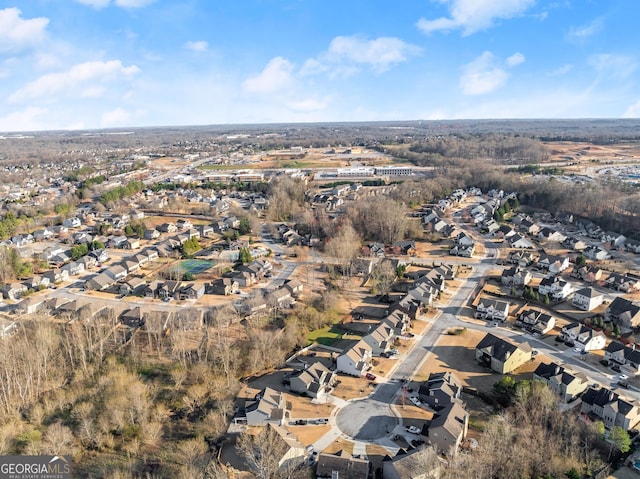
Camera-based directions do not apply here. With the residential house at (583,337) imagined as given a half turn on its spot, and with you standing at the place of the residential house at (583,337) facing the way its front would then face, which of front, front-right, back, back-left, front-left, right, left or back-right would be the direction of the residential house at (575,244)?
front-left

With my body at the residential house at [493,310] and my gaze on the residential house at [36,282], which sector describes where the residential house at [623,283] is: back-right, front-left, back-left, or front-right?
back-right

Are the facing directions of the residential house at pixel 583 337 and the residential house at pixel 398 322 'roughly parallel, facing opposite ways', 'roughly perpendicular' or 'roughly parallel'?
roughly perpendicular

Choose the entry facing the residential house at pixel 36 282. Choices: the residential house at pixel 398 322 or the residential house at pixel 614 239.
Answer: the residential house at pixel 614 239

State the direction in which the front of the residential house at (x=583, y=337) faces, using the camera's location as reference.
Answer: facing the viewer and to the left of the viewer

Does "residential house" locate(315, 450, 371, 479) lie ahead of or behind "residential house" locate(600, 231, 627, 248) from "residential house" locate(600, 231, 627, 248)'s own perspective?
ahead

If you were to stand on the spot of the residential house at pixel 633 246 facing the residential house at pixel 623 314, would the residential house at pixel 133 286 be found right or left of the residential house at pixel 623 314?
right

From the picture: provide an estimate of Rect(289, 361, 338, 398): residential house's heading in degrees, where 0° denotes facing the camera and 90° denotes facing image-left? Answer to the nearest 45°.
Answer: approximately 315°

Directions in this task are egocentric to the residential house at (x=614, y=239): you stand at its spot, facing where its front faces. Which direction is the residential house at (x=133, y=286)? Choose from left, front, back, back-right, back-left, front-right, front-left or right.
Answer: front

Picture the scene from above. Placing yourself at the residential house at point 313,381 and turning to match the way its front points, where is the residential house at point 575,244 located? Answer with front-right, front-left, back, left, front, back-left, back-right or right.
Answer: left

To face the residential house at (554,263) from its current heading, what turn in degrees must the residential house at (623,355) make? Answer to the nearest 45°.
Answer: approximately 135° to its right

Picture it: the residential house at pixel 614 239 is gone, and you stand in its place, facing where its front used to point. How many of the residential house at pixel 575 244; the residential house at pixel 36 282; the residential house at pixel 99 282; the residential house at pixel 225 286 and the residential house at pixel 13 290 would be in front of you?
5

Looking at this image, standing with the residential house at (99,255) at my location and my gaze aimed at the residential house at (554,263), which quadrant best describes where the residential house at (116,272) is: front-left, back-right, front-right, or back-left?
front-right

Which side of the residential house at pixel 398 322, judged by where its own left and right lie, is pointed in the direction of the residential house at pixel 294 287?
back

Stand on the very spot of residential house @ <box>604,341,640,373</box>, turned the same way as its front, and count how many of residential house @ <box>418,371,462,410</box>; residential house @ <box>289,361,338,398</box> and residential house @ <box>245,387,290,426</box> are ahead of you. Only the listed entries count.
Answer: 3

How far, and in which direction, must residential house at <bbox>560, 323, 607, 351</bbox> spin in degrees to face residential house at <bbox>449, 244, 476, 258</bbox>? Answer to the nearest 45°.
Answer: approximately 90° to its right

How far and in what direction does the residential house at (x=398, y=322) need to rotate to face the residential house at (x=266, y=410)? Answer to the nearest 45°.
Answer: approximately 90° to its right

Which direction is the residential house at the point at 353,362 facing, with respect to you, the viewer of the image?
facing the viewer and to the right of the viewer

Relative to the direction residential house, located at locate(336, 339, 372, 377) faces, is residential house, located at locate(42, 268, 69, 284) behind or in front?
behind
